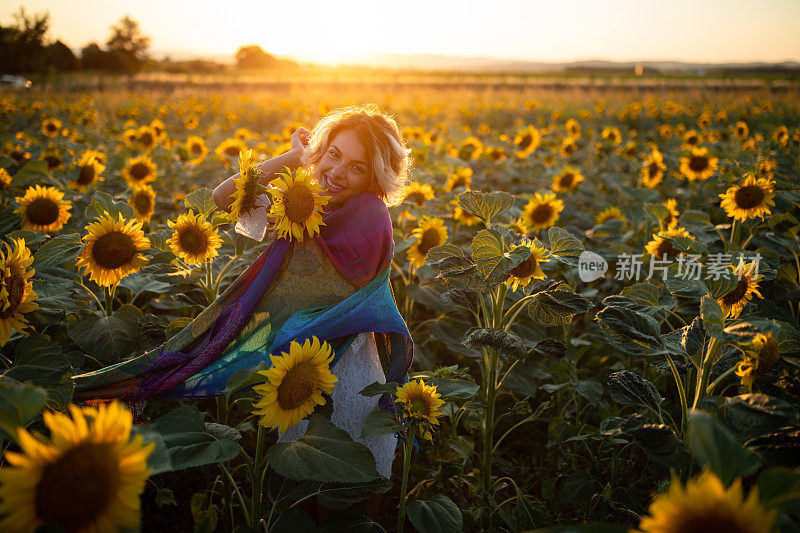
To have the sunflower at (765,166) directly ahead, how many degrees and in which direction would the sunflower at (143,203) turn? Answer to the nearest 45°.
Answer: approximately 90° to its left

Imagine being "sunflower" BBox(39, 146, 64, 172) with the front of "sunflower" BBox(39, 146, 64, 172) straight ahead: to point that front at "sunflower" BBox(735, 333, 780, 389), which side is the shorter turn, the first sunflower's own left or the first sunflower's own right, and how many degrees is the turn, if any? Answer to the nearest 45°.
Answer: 0° — it already faces it

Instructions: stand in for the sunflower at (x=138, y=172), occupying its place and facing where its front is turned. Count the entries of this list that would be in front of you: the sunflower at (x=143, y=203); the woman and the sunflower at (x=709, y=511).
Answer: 3

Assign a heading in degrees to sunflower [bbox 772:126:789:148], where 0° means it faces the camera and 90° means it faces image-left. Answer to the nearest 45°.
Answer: approximately 0°

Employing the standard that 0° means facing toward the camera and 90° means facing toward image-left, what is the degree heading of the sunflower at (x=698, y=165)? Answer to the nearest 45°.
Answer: approximately 0°

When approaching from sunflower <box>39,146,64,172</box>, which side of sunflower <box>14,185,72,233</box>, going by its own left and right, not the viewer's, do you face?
back

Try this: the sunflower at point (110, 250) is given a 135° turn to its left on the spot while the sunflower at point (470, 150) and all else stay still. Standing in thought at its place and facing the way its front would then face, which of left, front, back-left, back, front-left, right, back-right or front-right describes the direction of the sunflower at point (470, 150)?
front

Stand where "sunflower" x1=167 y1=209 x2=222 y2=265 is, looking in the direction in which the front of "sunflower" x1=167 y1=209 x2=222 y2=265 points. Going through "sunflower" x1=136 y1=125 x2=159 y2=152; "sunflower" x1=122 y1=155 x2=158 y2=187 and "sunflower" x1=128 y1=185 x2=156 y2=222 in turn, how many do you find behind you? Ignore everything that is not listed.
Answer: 3

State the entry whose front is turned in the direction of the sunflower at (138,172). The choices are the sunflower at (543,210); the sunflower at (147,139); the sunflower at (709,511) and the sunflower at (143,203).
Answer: the sunflower at (147,139)

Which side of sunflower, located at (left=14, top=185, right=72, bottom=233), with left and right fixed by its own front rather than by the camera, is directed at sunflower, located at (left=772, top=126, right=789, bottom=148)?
left

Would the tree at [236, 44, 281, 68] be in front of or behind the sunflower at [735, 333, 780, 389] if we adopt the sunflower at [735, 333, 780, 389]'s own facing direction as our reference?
behind

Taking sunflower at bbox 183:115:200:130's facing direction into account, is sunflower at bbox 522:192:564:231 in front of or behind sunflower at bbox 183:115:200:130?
in front

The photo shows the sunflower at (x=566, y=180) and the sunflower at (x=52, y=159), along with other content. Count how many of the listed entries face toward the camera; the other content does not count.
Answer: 2
